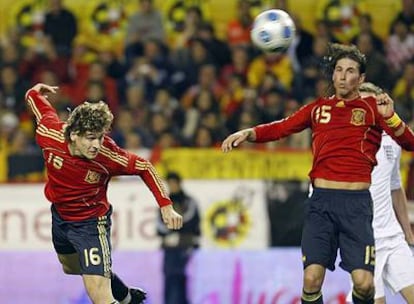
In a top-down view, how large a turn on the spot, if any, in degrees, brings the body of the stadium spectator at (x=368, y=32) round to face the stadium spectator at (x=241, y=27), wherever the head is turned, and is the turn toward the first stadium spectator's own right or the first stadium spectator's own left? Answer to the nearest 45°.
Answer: approximately 90° to the first stadium spectator's own right

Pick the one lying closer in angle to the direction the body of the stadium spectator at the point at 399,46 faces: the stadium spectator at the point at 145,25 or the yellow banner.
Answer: the yellow banner

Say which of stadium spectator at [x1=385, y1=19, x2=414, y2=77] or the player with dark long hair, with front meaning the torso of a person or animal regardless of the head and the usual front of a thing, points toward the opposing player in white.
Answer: the stadium spectator

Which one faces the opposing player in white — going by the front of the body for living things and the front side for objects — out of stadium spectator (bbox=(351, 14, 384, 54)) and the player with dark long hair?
the stadium spectator

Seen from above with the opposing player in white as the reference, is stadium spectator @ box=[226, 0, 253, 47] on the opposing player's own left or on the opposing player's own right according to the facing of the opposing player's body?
on the opposing player's own right
